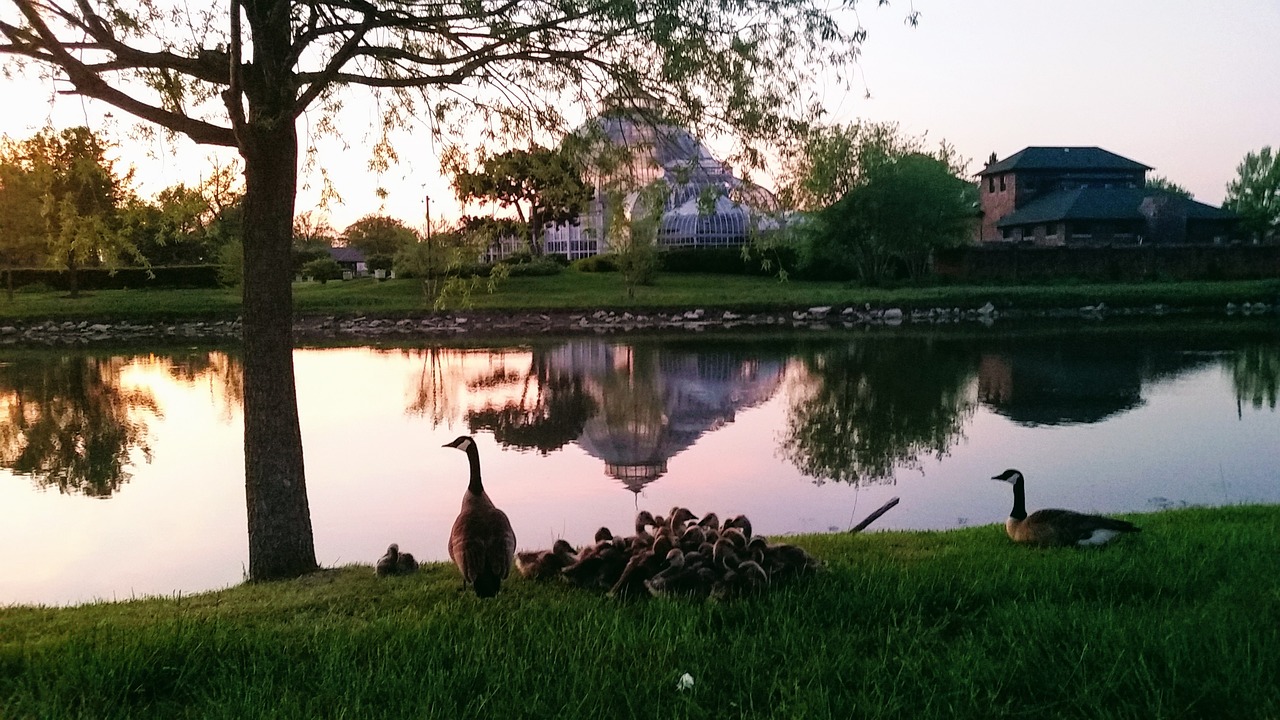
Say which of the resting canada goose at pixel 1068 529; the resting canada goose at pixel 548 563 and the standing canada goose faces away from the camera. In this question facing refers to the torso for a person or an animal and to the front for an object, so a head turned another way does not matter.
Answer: the standing canada goose

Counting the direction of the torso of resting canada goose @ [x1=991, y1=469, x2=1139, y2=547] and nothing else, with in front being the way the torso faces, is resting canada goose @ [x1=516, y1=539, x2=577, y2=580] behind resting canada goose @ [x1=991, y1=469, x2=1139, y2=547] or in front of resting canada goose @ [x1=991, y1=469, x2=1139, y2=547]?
in front

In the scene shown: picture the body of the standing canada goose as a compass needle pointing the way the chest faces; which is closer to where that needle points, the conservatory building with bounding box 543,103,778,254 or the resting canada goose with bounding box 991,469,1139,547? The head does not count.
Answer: the conservatory building

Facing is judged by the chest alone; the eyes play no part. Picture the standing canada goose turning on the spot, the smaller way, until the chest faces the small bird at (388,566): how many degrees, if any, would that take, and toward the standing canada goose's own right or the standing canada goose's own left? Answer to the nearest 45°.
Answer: approximately 45° to the standing canada goose's own left

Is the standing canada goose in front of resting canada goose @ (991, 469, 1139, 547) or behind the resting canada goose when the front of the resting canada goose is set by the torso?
in front

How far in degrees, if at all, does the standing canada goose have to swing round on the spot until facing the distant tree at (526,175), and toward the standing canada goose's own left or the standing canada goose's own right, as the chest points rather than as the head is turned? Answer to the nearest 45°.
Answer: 0° — it already faces it

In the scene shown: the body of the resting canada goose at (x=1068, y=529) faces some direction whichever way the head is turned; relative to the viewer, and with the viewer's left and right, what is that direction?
facing to the left of the viewer

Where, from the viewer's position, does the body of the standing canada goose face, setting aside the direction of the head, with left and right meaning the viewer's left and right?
facing away from the viewer
